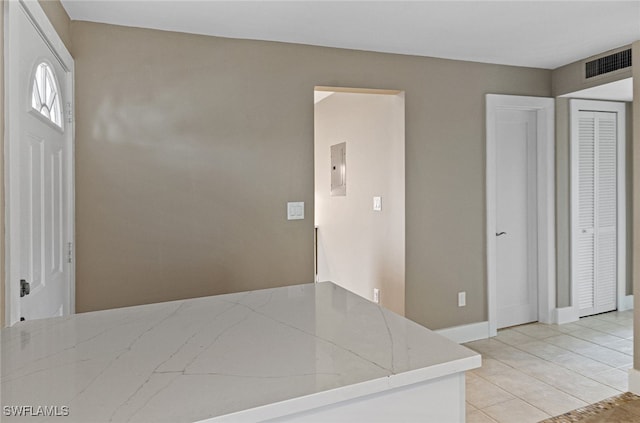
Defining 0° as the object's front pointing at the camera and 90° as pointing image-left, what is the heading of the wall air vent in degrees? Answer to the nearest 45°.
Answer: approximately 45°

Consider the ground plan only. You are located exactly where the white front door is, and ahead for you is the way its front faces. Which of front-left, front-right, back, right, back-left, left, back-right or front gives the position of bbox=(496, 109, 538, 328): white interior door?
front-left

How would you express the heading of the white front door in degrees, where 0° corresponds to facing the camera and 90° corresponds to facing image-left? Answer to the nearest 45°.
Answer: approximately 315°

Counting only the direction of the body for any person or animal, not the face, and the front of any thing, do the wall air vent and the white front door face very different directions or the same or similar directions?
very different directions

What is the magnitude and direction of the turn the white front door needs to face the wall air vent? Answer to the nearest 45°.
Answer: approximately 45° to its left

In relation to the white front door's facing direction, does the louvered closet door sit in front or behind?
in front
